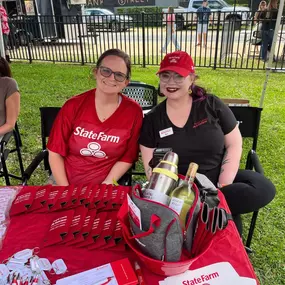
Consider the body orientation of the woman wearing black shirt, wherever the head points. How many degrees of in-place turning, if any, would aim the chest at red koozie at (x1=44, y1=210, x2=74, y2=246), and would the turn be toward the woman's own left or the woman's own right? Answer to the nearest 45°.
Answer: approximately 45° to the woman's own right

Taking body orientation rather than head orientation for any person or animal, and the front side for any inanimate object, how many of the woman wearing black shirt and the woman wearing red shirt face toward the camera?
2

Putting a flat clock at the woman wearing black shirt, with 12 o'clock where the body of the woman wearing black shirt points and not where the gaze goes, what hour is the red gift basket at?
The red gift basket is roughly at 12 o'clock from the woman wearing black shirt.

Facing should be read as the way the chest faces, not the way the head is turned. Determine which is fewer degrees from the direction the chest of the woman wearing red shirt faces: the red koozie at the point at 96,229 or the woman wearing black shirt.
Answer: the red koozie

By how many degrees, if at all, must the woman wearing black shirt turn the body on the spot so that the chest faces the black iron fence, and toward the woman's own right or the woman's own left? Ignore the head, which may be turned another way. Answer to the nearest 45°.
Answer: approximately 180°

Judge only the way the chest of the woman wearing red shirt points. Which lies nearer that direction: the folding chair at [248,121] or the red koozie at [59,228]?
the red koozie

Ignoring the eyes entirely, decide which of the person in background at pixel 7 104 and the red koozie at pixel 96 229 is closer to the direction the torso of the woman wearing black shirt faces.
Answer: the red koozie

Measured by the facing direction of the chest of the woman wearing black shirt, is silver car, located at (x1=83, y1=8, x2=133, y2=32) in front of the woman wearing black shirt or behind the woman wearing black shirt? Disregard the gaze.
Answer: behind

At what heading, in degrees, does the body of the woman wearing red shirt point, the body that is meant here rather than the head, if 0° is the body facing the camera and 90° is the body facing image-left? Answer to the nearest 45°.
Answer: approximately 0°

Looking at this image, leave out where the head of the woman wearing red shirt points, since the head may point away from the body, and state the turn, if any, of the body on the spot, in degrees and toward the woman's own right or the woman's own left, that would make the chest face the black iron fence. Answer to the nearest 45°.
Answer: approximately 180°

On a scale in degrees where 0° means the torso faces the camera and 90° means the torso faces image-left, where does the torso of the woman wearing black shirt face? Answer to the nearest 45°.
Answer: approximately 0°
